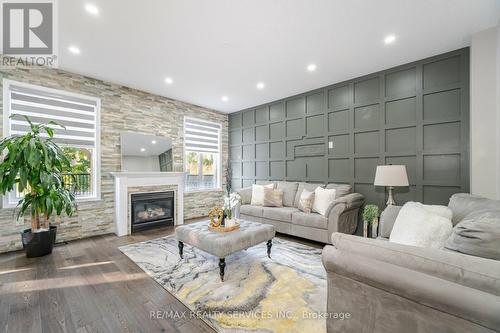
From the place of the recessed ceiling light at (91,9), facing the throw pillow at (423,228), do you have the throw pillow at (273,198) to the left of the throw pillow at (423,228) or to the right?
left

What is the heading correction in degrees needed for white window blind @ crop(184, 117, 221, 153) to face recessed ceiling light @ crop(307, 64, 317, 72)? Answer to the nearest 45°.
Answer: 0° — it already faces it

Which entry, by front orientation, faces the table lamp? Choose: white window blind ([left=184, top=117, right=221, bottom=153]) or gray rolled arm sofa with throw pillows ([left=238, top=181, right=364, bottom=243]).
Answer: the white window blind

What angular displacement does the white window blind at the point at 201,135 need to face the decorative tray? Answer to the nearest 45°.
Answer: approximately 45° to its right

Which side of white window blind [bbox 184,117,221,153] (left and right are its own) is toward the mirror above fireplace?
right

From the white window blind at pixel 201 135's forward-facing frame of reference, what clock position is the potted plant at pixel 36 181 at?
The potted plant is roughly at 3 o'clock from the white window blind.

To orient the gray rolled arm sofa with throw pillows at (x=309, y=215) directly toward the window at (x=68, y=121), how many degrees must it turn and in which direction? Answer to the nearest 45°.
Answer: approximately 45° to its right

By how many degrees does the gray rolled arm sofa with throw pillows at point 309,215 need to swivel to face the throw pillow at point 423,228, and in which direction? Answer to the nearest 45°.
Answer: approximately 45° to its left

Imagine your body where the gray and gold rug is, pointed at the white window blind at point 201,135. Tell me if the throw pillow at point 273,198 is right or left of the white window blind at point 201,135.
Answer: right

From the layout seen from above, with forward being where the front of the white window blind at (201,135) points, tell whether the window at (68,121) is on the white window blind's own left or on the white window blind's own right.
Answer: on the white window blind's own right

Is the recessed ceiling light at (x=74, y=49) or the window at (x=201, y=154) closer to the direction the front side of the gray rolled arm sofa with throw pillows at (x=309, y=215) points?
the recessed ceiling light
